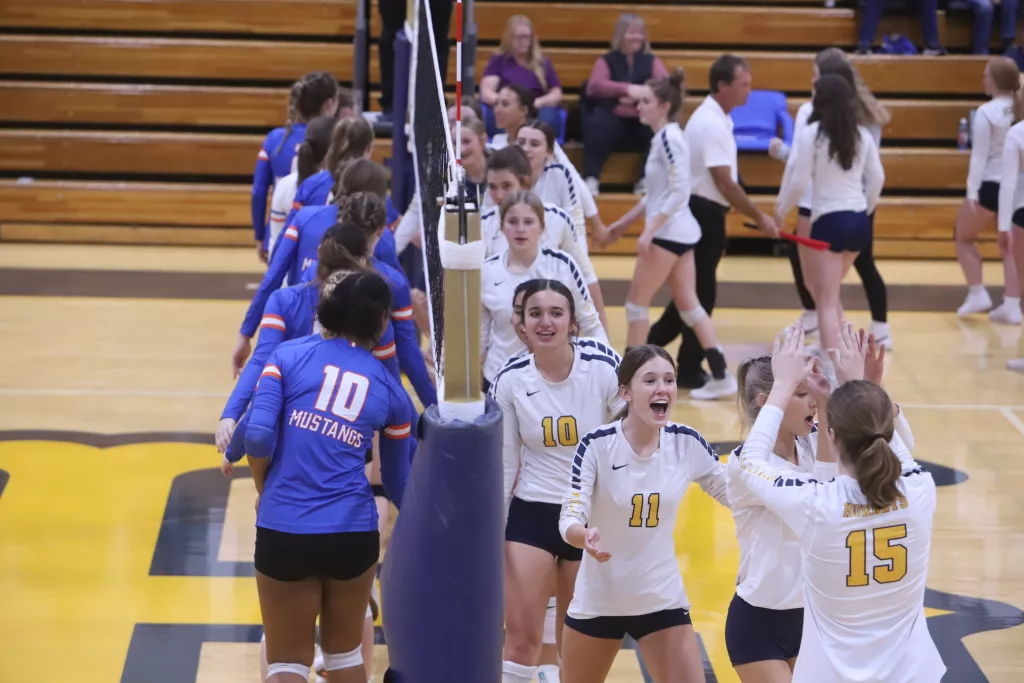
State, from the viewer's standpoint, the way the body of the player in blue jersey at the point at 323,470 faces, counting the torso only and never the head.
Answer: away from the camera

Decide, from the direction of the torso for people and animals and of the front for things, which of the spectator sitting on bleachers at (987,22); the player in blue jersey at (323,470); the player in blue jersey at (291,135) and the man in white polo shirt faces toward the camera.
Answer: the spectator sitting on bleachers

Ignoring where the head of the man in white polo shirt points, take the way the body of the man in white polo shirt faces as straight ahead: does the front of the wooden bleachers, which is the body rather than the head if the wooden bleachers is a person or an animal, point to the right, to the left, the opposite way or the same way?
to the right

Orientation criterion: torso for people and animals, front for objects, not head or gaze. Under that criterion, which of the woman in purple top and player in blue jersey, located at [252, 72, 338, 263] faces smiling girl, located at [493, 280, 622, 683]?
the woman in purple top

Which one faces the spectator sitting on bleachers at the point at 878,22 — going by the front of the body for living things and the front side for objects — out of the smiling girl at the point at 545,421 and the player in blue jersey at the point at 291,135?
the player in blue jersey

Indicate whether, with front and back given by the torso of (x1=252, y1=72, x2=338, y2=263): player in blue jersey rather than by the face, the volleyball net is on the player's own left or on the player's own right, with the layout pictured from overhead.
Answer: on the player's own right

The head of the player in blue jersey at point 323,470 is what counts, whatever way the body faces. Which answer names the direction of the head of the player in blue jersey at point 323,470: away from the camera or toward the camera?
away from the camera

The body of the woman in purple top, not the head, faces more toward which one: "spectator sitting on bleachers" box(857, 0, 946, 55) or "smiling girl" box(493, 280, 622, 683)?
the smiling girl
